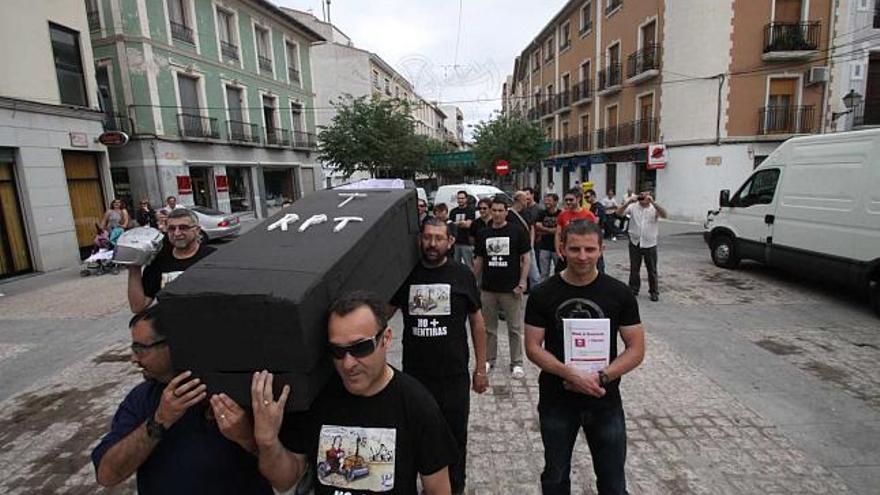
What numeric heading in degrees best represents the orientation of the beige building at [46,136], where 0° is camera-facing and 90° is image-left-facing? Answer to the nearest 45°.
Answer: approximately 315°

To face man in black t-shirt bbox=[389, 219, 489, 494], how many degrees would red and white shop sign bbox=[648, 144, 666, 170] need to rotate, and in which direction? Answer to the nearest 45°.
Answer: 0° — it already faces them

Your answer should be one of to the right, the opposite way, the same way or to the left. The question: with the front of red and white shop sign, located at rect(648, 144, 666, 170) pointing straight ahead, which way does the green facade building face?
to the left

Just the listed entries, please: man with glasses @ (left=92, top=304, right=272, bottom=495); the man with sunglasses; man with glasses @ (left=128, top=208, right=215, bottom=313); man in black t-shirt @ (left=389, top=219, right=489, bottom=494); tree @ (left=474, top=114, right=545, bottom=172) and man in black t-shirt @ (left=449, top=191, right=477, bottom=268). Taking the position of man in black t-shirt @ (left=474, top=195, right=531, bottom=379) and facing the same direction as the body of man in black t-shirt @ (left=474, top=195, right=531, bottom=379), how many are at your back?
2

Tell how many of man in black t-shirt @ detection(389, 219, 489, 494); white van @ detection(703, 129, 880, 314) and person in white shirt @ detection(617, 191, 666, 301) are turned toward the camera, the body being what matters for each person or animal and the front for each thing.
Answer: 2

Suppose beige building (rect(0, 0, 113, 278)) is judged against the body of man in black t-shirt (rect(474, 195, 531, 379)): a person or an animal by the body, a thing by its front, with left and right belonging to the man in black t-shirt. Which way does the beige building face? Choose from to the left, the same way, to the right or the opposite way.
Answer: to the left

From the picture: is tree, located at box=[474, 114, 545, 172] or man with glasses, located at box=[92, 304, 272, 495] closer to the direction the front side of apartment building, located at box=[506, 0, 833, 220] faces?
the man with glasses

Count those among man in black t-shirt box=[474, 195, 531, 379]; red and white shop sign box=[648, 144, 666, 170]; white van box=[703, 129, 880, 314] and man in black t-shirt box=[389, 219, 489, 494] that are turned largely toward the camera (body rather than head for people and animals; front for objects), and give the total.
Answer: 3

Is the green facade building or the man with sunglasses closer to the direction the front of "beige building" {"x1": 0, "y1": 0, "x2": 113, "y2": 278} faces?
the man with sunglasses

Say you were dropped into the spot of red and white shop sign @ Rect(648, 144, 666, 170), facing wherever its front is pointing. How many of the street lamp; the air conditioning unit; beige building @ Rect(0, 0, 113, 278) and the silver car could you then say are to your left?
2

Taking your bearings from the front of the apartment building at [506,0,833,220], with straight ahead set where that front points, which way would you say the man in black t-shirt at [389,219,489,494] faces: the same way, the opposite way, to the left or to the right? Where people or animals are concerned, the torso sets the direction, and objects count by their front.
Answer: to the left
